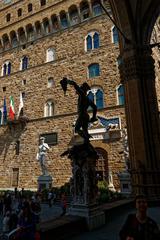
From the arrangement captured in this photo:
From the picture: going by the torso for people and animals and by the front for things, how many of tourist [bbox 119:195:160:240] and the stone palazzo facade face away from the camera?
0

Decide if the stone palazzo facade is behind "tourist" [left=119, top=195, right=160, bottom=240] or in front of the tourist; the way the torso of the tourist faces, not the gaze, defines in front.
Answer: behind

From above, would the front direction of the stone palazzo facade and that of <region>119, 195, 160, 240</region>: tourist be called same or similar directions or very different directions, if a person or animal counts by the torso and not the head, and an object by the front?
same or similar directions

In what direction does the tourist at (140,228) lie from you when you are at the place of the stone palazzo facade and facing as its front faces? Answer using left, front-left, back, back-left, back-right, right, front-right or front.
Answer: front-left

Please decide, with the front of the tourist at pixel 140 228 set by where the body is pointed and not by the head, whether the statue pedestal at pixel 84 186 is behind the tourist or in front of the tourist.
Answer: behind

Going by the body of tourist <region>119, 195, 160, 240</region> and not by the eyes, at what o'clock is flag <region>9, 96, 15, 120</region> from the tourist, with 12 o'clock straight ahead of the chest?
The flag is roughly at 5 o'clock from the tourist.

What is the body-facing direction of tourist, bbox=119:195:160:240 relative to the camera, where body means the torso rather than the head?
toward the camera

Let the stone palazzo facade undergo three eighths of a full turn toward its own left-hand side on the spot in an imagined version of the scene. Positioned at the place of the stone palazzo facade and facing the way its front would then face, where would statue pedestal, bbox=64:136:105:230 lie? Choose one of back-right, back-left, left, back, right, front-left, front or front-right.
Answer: right
